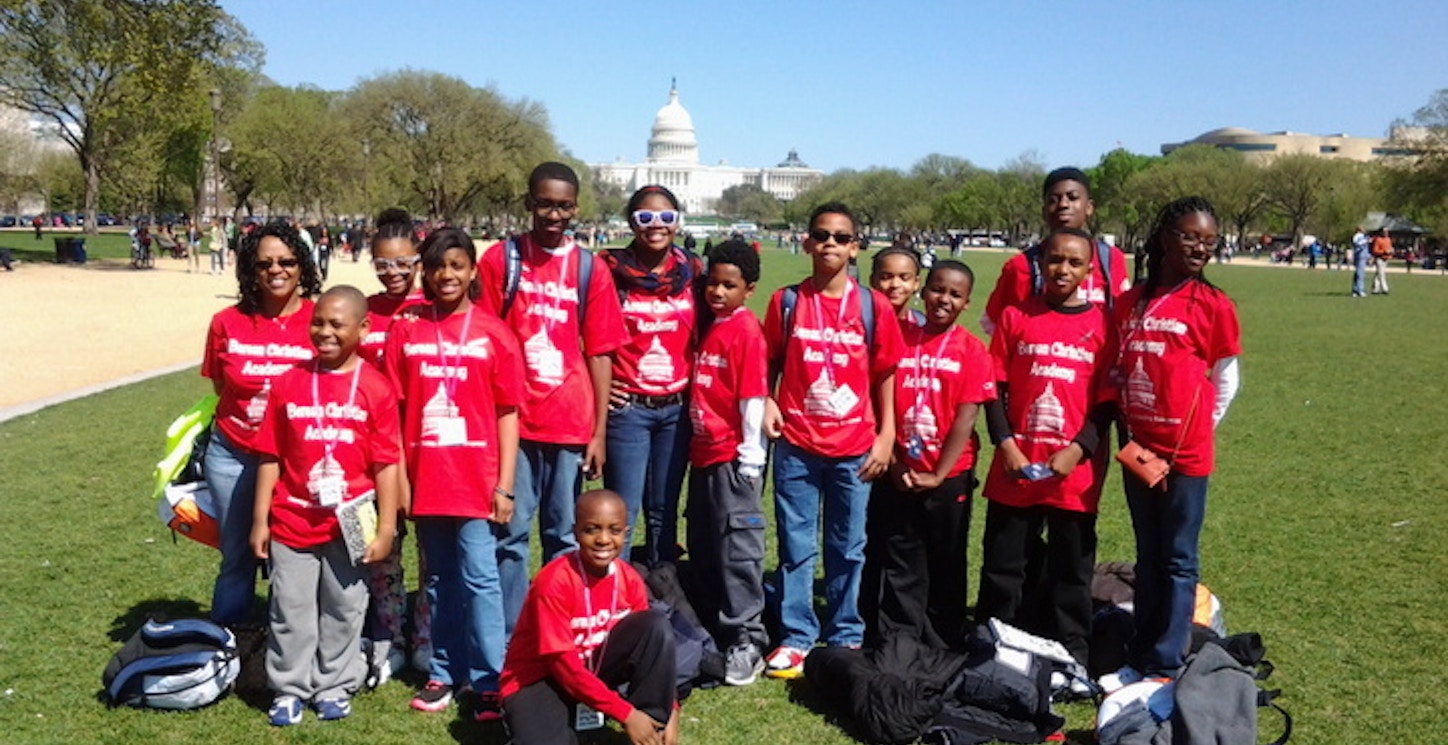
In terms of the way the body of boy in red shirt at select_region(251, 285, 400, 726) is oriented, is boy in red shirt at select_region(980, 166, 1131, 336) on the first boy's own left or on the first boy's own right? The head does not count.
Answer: on the first boy's own left

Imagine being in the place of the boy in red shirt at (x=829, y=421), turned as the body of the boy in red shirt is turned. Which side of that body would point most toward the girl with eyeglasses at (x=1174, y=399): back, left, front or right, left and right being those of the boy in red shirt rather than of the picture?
left

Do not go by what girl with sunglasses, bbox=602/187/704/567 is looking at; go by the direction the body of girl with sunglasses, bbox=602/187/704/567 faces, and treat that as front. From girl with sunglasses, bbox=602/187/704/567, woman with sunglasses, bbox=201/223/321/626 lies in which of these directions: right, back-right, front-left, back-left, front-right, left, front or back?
right

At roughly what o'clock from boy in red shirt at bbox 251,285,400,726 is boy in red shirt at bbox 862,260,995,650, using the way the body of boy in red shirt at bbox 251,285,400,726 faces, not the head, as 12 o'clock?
boy in red shirt at bbox 862,260,995,650 is roughly at 9 o'clock from boy in red shirt at bbox 251,285,400,726.

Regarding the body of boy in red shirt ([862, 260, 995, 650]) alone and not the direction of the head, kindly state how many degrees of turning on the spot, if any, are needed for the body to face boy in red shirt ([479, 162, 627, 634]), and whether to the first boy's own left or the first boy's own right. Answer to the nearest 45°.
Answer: approximately 45° to the first boy's own right

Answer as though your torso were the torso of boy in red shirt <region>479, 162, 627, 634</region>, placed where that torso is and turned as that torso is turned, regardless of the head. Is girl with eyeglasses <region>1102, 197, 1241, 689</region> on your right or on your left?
on your left

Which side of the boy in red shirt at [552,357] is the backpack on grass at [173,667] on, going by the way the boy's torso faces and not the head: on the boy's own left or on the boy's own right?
on the boy's own right
